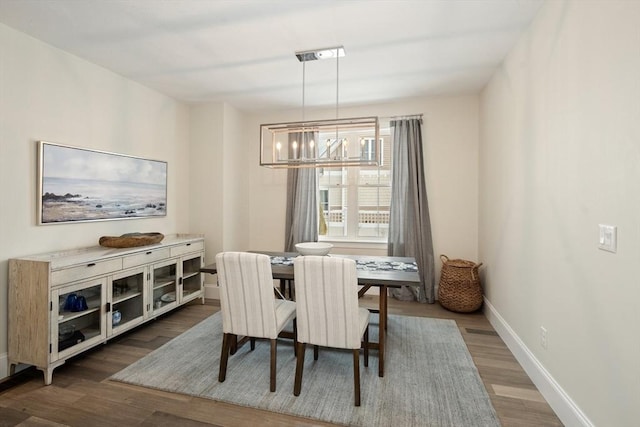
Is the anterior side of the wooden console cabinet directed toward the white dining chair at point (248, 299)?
yes

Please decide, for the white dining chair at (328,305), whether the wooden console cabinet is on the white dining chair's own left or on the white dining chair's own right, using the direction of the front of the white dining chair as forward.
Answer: on the white dining chair's own left

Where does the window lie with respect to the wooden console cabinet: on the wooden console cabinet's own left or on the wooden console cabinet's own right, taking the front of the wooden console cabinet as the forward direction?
on the wooden console cabinet's own left

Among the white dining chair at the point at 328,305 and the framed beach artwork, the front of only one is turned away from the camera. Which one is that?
the white dining chair

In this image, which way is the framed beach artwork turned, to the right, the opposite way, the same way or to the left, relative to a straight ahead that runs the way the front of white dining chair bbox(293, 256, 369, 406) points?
to the right

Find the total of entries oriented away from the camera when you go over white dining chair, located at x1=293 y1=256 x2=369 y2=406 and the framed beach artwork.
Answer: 1

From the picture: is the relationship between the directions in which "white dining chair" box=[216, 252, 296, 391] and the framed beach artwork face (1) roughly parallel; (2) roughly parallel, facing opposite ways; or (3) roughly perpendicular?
roughly perpendicular

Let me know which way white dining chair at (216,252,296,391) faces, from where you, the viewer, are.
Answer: facing away from the viewer and to the right of the viewer

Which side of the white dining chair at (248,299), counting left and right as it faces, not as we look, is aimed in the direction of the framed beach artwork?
left

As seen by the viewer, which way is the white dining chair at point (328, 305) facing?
away from the camera
